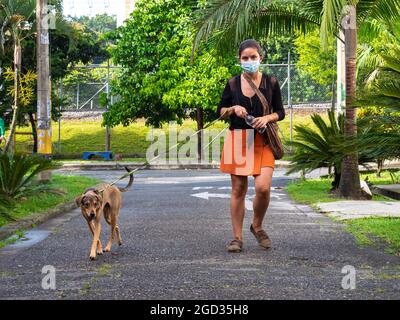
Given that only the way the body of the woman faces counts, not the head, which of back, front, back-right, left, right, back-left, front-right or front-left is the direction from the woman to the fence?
back

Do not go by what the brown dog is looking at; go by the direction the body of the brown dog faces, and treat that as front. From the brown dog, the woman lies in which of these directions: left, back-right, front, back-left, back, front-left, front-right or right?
back-left

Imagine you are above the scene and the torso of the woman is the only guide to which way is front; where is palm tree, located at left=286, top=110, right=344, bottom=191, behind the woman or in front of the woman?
behind

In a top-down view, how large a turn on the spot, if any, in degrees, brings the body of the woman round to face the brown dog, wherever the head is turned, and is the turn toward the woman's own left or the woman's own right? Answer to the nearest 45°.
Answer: approximately 90° to the woman's own right

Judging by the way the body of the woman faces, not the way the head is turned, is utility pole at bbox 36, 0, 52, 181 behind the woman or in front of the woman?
behind

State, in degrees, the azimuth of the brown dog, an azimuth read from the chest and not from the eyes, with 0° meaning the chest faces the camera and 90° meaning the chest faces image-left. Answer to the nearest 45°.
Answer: approximately 45°

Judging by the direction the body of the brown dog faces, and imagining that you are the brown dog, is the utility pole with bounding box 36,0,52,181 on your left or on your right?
on your right

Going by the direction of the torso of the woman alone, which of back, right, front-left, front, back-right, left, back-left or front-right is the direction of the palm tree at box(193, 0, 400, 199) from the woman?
back

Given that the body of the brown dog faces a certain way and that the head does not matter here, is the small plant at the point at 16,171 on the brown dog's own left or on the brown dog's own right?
on the brown dog's own right

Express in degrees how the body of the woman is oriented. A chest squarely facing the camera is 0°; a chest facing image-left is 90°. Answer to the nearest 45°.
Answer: approximately 0°
